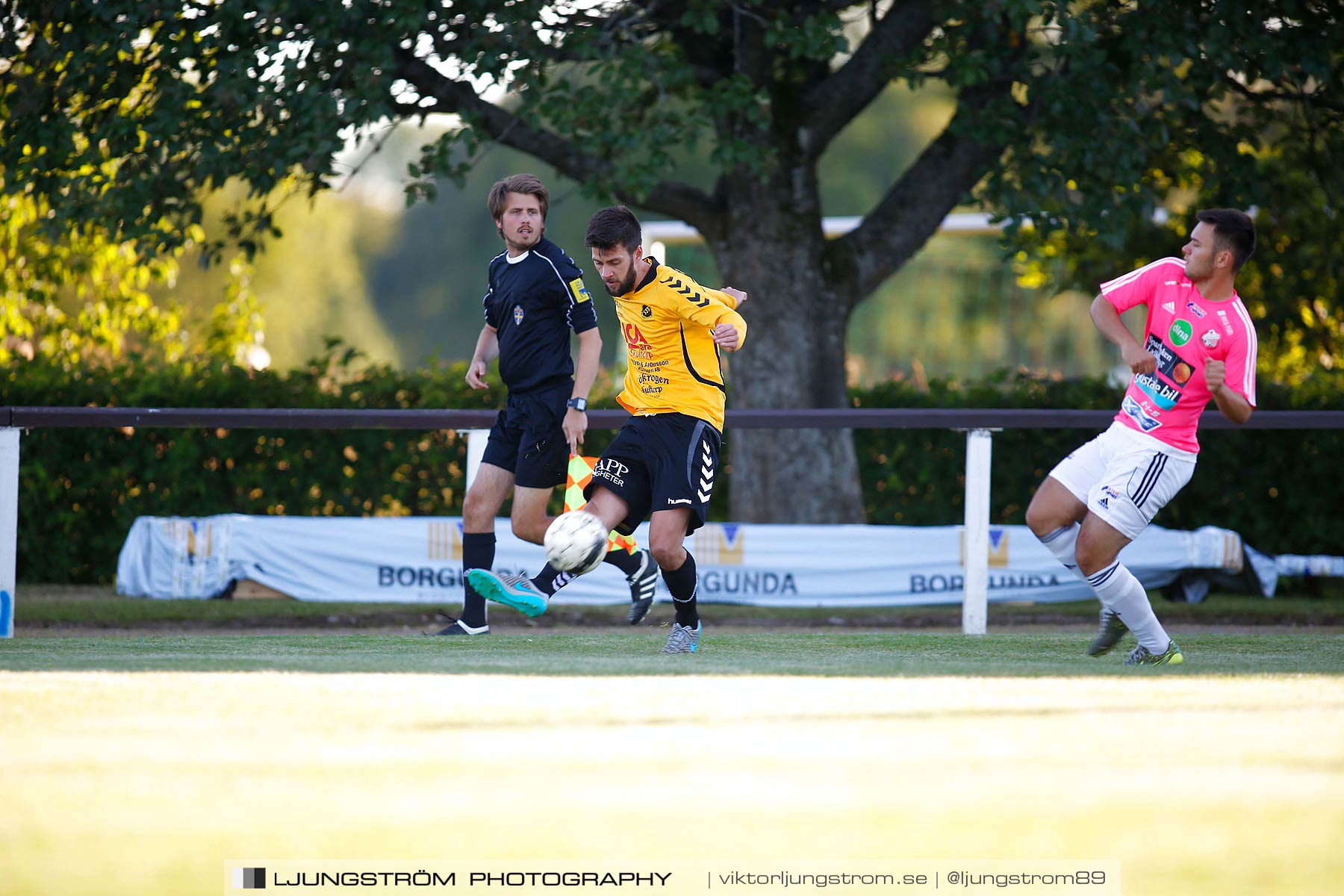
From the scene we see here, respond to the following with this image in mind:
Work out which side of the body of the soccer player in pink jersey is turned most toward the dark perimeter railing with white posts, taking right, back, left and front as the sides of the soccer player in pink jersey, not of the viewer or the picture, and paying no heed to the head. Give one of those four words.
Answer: right

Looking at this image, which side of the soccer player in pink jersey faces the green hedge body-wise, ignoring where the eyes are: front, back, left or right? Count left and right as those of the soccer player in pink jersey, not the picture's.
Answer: right

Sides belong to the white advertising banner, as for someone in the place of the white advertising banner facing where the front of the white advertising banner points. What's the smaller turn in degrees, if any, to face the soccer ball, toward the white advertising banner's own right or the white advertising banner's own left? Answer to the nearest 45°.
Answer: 0° — it already faces it

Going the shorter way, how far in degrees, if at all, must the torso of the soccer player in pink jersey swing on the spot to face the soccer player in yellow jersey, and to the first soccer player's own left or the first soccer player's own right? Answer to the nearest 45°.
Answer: approximately 45° to the first soccer player's own right
